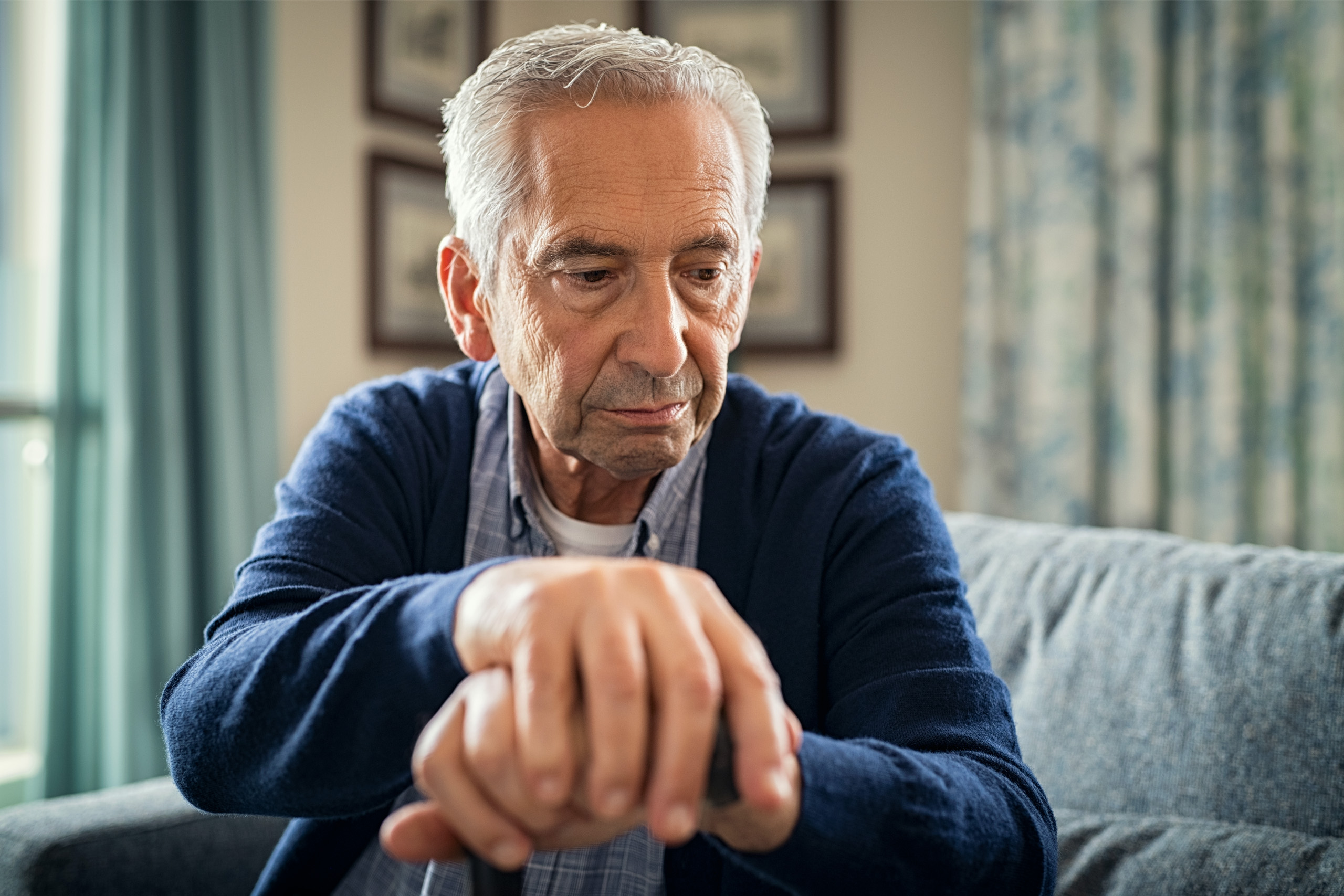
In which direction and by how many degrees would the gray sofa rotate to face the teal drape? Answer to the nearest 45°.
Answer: approximately 135° to its right

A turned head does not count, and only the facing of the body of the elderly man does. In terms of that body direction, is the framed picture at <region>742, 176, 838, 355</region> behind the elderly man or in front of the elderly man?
behind

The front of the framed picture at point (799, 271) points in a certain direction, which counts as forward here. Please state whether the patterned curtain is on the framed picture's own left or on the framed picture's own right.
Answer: on the framed picture's own left

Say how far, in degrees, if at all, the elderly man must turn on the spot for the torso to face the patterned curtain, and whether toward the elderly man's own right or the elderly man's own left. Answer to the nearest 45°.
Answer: approximately 135° to the elderly man's own left

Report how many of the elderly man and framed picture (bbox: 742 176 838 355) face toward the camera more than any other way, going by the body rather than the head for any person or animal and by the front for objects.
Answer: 2

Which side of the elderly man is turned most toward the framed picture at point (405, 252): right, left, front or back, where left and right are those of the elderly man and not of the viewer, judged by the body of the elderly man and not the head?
back

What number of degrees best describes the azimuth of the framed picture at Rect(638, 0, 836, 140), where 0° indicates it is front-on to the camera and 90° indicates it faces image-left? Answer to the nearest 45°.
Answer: approximately 0°

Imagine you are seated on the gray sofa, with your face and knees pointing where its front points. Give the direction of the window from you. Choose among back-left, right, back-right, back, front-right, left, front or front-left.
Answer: back-right
